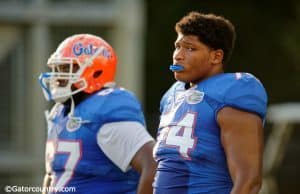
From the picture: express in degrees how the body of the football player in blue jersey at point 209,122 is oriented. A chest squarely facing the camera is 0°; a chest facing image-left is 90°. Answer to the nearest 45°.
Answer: approximately 45°

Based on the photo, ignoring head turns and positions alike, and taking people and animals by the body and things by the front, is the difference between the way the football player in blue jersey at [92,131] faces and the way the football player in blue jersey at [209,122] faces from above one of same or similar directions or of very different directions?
same or similar directions

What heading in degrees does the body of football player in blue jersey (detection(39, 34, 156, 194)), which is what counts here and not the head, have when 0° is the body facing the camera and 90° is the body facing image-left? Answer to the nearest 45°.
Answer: approximately 45°

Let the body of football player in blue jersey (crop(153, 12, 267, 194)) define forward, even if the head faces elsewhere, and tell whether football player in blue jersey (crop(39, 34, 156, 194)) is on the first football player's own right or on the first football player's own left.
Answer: on the first football player's own right

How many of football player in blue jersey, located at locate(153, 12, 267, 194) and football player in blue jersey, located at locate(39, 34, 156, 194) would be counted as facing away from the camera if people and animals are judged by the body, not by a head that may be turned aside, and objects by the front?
0

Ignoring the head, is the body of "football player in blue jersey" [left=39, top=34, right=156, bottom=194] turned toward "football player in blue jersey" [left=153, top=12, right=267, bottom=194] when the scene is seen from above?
no
